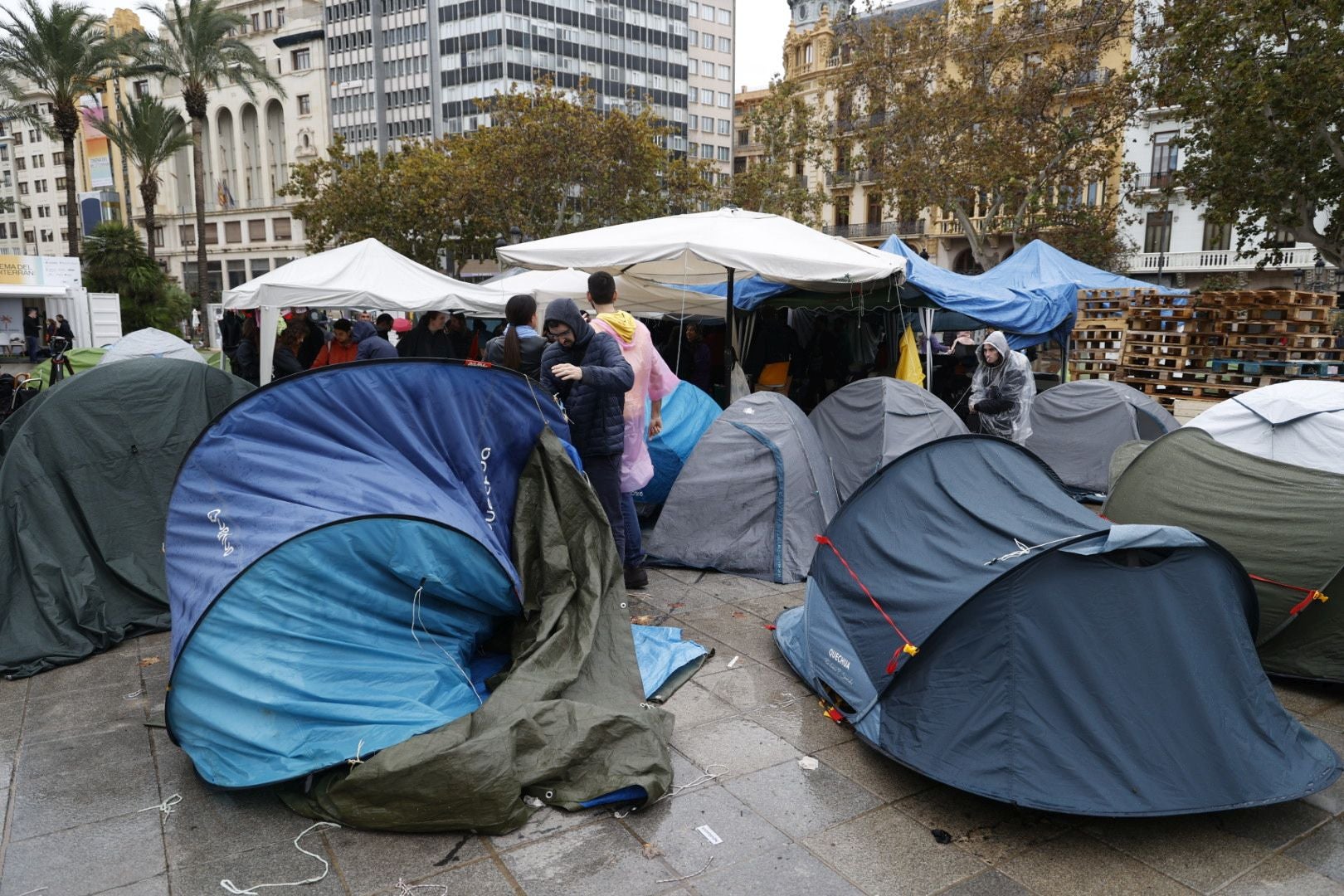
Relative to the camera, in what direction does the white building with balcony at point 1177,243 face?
facing the viewer

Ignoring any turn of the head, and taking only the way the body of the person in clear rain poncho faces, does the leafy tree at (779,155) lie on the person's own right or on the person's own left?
on the person's own right

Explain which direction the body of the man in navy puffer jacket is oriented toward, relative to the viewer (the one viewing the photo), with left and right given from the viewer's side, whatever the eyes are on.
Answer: facing the viewer and to the left of the viewer

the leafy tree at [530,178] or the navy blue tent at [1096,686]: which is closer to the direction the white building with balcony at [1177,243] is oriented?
the navy blue tent

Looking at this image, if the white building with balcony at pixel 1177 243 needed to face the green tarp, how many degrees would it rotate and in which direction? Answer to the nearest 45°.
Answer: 0° — it already faces it

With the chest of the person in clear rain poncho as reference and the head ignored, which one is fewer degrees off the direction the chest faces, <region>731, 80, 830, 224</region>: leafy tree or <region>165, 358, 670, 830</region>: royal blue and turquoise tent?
the royal blue and turquoise tent

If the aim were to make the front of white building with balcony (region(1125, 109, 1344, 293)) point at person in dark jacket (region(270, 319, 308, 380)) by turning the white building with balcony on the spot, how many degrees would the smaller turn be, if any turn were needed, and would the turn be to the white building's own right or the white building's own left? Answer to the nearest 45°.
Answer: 0° — it already faces them

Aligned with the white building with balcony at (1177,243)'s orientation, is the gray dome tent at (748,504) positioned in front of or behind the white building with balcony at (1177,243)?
in front

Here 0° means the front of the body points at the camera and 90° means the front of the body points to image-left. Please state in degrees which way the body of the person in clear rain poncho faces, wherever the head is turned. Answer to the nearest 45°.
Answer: approximately 45°

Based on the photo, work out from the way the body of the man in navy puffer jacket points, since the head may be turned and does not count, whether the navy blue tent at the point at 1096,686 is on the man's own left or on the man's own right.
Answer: on the man's own left

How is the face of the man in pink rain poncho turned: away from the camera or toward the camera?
away from the camera

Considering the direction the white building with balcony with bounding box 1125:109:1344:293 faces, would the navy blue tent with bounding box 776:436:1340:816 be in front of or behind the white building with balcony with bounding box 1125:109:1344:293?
in front

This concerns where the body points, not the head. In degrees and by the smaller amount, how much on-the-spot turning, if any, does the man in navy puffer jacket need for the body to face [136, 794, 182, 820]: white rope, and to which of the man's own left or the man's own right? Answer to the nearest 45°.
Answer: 0° — they already face it

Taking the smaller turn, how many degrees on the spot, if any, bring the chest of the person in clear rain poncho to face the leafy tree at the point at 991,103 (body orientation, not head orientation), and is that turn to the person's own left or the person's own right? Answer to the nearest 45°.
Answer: approximately 135° to the person's own right
